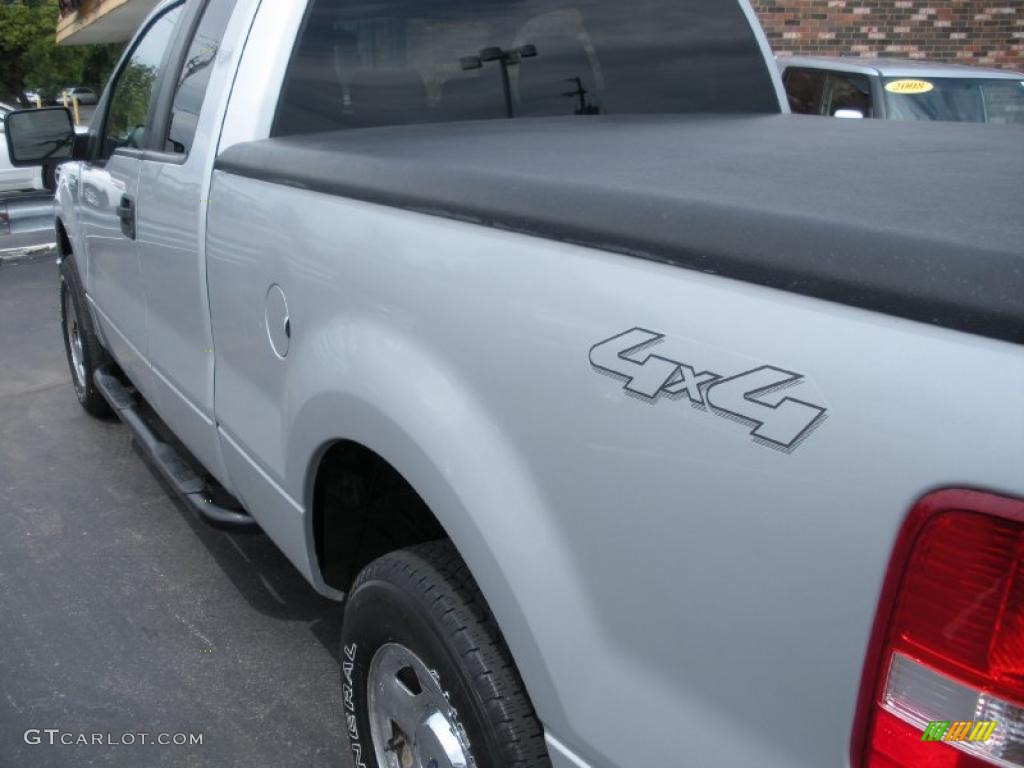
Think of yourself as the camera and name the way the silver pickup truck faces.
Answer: facing away from the viewer and to the left of the viewer

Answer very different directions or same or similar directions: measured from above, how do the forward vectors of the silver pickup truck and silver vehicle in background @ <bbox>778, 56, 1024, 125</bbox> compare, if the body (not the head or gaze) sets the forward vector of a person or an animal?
very different directions

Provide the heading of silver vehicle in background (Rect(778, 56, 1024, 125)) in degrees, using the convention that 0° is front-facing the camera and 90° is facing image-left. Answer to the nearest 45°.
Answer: approximately 315°

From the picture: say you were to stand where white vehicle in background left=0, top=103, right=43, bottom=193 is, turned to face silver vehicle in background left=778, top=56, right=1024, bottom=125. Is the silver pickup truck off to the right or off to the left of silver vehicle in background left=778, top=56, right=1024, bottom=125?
right

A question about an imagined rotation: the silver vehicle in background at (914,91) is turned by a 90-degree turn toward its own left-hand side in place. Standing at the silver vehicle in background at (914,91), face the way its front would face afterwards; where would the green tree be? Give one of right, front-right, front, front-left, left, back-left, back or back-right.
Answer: left

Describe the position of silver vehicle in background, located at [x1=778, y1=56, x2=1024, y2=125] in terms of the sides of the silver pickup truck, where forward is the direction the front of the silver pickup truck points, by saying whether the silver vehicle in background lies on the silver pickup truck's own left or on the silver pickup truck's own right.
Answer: on the silver pickup truck's own right

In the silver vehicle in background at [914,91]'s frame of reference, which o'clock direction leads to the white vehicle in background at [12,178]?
the white vehicle in background at [12,178] is roughly at 5 o'clock from the silver vehicle in background at [914,91].

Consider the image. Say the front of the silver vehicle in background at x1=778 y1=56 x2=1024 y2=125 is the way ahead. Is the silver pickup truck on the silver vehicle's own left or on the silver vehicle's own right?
on the silver vehicle's own right
